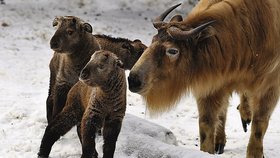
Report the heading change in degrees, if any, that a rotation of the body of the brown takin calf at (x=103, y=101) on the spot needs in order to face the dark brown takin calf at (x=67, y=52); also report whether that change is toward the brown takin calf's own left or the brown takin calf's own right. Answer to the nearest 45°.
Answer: approximately 135° to the brown takin calf's own left

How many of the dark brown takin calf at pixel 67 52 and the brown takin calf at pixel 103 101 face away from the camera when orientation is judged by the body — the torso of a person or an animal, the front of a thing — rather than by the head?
0

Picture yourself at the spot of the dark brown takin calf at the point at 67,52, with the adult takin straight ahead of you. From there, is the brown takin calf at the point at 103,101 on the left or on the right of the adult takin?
right

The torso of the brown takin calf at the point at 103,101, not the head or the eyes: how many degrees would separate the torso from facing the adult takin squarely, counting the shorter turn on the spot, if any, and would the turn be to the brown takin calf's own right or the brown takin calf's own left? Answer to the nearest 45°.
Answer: approximately 45° to the brown takin calf's own left

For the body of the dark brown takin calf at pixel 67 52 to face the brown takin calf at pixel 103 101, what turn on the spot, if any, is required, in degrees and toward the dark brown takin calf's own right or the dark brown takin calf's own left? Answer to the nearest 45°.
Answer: approximately 45° to the dark brown takin calf's own left

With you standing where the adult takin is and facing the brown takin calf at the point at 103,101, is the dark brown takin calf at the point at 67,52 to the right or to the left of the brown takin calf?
right

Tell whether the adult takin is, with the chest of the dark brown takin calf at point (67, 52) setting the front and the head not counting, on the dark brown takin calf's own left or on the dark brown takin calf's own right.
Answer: on the dark brown takin calf's own left

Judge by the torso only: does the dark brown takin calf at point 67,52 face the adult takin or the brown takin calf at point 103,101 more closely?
the brown takin calf
